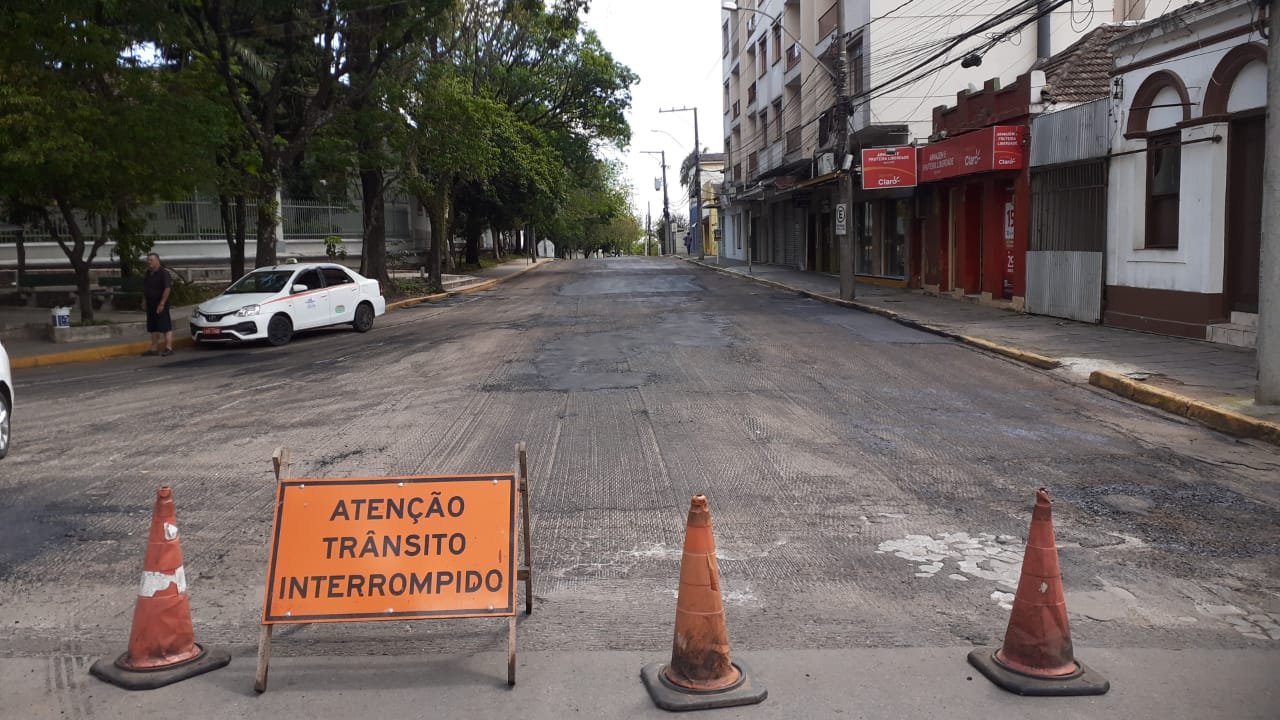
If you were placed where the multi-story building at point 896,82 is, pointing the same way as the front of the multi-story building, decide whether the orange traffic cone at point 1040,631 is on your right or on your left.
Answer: on your left

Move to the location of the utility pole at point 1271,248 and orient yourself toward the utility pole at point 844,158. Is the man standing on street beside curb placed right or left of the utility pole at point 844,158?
left

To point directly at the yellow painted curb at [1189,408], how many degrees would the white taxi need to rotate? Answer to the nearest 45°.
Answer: approximately 90° to its left

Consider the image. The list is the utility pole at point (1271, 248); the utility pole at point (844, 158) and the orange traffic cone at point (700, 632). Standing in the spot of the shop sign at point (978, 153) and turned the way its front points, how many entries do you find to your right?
1

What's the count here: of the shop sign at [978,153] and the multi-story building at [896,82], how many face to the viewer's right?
0

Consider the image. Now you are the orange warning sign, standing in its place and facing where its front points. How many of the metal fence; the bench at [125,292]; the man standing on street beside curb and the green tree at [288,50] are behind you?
4

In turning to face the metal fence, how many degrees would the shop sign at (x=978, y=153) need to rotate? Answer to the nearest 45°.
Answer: approximately 45° to its right

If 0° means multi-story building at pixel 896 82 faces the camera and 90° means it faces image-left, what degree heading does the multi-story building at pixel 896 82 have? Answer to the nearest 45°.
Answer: approximately 45°

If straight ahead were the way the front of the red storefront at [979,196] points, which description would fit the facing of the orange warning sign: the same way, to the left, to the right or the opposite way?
to the left

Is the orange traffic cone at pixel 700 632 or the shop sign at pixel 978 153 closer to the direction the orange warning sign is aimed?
the orange traffic cone

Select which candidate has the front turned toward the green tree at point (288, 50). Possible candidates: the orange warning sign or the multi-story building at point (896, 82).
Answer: the multi-story building

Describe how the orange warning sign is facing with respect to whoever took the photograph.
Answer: facing the viewer

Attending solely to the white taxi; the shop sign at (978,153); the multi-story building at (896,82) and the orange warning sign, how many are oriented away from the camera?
0

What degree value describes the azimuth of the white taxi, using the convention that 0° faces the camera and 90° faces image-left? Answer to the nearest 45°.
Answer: approximately 45°

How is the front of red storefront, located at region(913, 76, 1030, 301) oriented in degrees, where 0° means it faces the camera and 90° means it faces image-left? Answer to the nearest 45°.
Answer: approximately 45°
